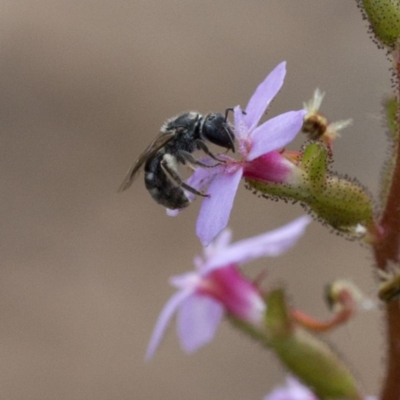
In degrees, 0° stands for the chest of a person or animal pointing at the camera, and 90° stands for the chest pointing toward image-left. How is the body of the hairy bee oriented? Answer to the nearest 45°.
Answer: approximately 270°
